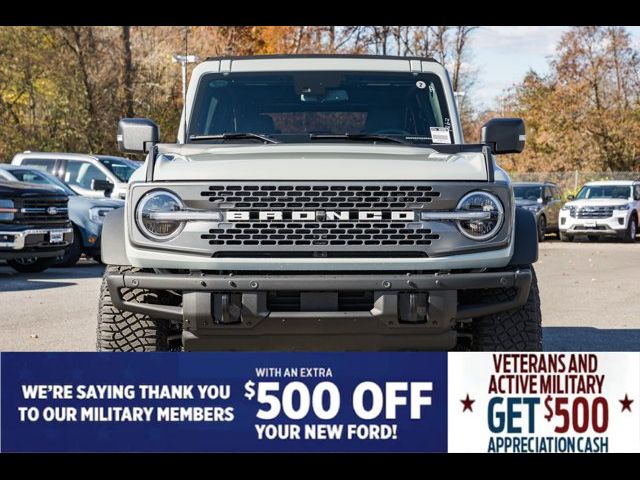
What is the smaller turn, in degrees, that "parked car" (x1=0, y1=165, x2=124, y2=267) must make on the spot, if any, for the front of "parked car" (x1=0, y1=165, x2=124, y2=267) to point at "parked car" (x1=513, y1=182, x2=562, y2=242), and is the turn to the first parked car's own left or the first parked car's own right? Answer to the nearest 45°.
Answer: approximately 90° to the first parked car's own left

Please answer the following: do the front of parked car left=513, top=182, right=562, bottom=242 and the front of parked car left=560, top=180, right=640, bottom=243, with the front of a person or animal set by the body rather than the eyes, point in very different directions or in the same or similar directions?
same or similar directions

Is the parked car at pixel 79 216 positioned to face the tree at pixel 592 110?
no

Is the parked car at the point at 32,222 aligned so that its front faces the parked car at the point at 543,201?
no

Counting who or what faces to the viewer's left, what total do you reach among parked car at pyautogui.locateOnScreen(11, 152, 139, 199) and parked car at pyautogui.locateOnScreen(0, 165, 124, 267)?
0

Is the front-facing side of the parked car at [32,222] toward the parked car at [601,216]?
no

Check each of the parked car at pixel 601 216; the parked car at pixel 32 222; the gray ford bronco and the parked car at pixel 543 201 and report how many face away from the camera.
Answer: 0

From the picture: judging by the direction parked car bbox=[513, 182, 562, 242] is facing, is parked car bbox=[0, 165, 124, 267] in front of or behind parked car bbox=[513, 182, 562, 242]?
in front

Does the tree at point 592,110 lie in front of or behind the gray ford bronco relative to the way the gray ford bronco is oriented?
behind

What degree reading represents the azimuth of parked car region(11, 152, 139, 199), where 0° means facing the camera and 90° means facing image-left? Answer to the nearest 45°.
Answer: approximately 315°

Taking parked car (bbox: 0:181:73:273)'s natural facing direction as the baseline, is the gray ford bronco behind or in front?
in front

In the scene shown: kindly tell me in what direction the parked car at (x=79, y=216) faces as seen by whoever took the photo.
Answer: facing the viewer and to the right of the viewer

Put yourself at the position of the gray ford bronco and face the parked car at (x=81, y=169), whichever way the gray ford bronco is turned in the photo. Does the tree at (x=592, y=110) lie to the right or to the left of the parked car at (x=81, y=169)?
right

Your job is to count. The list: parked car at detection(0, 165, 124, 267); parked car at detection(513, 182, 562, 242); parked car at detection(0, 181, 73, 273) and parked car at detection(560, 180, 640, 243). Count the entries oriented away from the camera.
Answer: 0

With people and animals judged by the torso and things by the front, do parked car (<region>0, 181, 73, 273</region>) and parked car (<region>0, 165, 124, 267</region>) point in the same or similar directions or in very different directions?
same or similar directions

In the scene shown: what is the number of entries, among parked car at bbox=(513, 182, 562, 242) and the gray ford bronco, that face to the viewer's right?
0

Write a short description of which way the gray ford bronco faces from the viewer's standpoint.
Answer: facing the viewer
